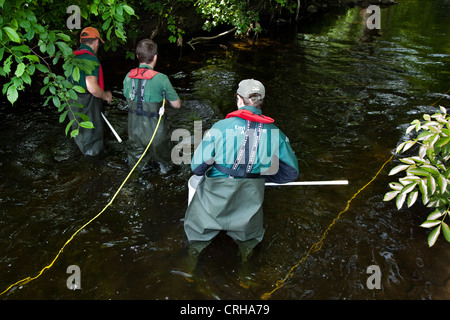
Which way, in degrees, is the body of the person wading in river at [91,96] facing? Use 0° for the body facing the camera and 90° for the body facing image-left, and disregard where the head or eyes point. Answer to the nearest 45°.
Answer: approximately 270°

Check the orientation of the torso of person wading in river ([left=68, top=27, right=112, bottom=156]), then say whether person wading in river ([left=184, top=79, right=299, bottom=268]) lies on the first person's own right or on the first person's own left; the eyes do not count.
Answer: on the first person's own right

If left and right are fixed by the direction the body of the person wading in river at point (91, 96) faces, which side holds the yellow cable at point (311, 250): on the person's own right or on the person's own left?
on the person's own right

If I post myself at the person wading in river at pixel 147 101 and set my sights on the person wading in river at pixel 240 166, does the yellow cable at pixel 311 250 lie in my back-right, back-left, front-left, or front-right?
front-left

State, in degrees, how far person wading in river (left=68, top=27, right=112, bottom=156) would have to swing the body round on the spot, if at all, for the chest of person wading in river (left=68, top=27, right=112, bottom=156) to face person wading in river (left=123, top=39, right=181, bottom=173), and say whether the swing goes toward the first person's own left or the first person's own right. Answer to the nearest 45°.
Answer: approximately 45° to the first person's own right
